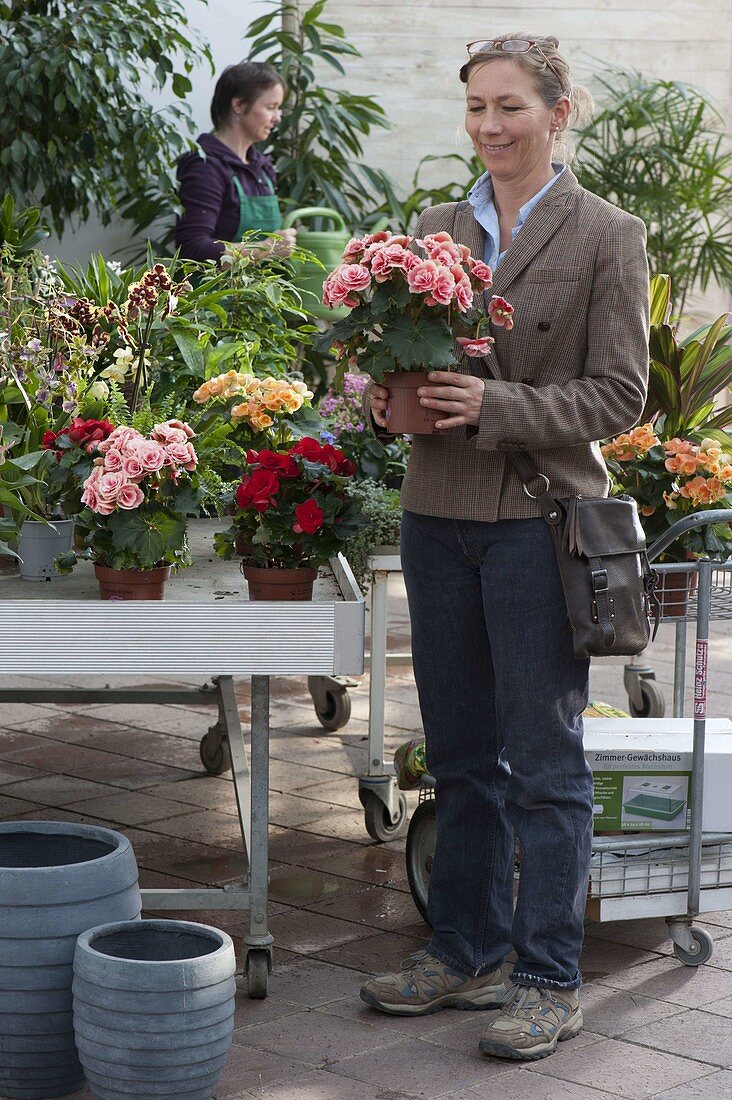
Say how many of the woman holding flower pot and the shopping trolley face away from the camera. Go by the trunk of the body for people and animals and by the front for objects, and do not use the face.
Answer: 0

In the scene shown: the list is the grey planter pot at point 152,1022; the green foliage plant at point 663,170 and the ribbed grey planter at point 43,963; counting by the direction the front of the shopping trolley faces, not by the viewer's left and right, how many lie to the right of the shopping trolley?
1

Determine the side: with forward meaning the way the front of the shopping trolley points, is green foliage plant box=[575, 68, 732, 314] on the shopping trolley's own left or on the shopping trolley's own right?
on the shopping trolley's own right

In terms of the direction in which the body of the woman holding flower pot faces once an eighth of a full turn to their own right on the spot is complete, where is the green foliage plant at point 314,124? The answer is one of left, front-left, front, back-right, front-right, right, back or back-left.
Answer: right

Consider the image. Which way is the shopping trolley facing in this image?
to the viewer's left

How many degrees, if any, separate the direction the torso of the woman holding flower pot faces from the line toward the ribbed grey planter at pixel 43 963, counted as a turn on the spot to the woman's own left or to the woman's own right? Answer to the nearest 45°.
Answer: approximately 45° to the woman's own right

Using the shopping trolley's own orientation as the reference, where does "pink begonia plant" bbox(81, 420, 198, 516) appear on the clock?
The pink begonia plant is roughly at 11 o'clock from the shopping trolley.

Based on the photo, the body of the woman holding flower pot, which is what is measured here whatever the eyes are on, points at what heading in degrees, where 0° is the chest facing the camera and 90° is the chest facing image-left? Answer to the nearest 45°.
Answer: approximately 45°

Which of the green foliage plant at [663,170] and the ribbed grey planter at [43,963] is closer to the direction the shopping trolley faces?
the ribbed grey planter

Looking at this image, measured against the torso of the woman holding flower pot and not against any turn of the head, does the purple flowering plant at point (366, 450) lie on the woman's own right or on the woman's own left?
on the woman's own right
